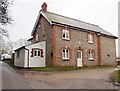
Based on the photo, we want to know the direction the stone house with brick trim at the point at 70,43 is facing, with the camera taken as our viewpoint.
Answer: facing the viewer and to the right of the viewer
